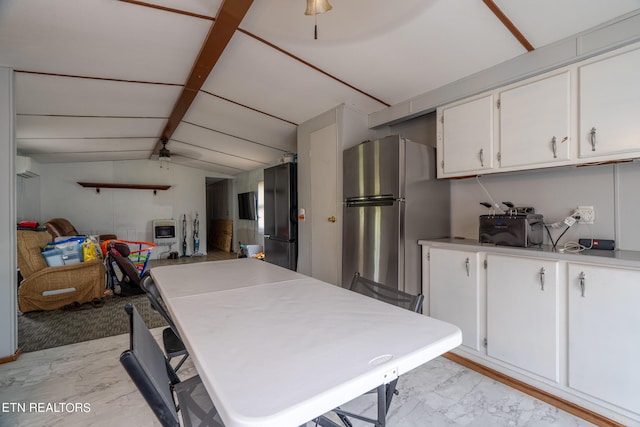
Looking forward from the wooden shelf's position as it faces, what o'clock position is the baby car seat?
The baby car seat is roughly at 12 o'clock from the wooden shelf.

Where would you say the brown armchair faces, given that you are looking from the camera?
facing to the right of the viewer

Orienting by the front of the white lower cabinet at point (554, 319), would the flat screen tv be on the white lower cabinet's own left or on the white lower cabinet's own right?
on the white lower cabinet's own right

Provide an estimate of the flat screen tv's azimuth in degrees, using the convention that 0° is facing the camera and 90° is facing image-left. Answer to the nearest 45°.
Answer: approximately 45°

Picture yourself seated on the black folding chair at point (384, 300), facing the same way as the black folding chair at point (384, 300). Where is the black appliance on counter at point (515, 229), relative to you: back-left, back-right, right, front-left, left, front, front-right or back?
back

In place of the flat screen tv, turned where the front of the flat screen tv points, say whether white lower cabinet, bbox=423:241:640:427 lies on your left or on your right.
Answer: on your left

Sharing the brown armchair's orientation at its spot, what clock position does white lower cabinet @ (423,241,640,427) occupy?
The white lower cabinet is roughly at 2 o'clock from the brown armchair.

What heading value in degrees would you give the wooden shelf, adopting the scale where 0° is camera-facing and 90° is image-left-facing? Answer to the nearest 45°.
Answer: approximately 0°

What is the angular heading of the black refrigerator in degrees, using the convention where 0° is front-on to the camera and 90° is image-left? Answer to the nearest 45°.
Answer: approximately 45°

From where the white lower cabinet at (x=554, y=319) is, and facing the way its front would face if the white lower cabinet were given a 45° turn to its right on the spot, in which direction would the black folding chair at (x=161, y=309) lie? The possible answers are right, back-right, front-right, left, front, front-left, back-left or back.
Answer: front-left

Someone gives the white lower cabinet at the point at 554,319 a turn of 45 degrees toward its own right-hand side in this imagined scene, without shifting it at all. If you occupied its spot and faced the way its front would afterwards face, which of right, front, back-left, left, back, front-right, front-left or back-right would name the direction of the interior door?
front

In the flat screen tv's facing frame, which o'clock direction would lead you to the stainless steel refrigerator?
The stainless steel refrigerator is roughly at 10 o'clock from the flat screen tv.

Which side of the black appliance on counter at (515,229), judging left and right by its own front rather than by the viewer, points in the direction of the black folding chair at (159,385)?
front

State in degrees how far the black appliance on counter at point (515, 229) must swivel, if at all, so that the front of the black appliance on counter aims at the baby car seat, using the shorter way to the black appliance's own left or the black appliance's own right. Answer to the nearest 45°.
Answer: approximately 45° to the black appliance's own right

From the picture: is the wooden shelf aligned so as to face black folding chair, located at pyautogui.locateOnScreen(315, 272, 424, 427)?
yes

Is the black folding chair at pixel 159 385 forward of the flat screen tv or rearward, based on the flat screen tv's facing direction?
forward
